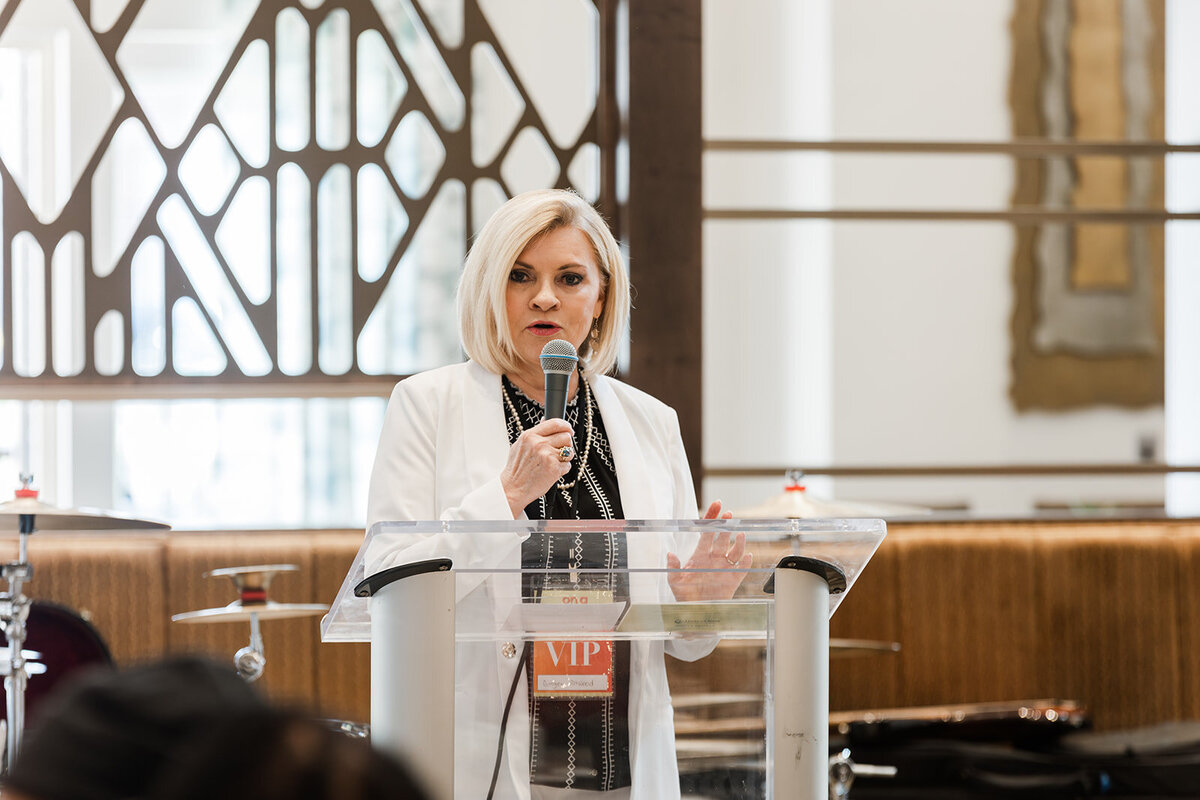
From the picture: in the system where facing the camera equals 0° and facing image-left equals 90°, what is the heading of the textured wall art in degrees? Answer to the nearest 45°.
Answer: approximately 0°

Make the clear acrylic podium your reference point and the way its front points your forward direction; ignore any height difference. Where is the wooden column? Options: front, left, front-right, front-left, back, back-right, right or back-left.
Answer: back

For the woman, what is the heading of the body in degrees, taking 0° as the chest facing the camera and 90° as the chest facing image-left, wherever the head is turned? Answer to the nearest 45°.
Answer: approximately 0°

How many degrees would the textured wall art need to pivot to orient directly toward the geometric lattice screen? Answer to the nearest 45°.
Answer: approximately 45° to its right

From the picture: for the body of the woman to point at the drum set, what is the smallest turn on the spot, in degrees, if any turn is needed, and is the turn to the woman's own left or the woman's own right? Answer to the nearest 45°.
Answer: approximately 135° to the woman's own right

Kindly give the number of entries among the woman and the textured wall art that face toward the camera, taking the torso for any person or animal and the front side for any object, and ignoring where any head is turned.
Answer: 2

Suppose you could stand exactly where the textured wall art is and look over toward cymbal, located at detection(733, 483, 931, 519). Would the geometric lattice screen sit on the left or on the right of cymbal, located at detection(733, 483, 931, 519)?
right

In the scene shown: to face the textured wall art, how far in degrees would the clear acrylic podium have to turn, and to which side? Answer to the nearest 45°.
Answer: approximately 135° to its left
